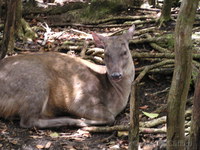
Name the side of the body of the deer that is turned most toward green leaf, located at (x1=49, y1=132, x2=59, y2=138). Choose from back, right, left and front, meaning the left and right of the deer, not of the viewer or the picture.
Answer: right

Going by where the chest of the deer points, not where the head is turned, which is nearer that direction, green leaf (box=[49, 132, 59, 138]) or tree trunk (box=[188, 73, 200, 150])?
the tree trunk

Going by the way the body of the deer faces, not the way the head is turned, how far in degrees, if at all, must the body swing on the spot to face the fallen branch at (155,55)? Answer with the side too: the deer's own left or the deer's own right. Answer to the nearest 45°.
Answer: approximately 45° to the deer's own left

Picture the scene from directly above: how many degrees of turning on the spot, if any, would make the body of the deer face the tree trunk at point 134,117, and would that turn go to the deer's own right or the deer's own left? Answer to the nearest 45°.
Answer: approximately 90° to the deer's own right

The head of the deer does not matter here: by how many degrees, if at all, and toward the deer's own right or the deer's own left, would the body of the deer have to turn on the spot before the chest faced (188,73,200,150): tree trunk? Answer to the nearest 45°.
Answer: approximately 45° to the deer's own right

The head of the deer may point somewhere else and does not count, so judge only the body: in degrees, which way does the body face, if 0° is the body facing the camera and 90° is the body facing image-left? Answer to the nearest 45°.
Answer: approximately 270°

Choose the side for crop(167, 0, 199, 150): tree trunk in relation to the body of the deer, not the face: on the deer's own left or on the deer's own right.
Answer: on the deer's own right

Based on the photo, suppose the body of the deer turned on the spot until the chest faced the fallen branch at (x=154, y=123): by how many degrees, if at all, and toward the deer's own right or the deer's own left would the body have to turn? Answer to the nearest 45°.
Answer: approximately 45° to the deer's own right
